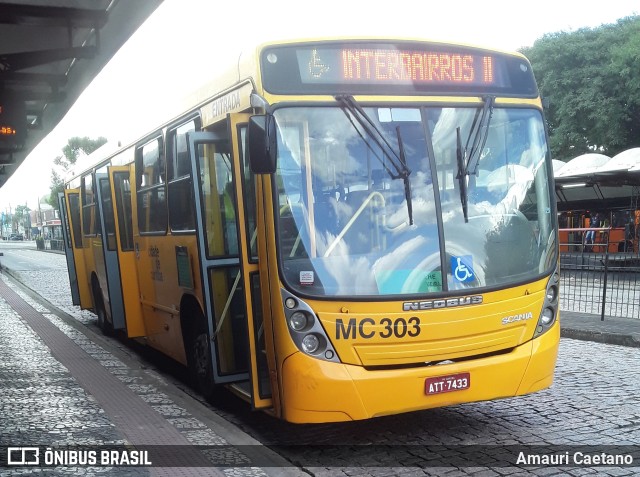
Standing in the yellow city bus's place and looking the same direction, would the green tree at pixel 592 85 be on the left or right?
on its left

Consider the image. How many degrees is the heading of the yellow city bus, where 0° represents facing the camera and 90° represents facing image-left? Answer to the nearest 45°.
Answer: approximately 315°
